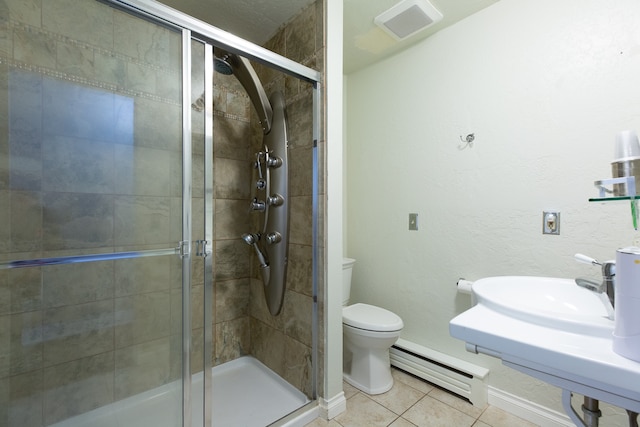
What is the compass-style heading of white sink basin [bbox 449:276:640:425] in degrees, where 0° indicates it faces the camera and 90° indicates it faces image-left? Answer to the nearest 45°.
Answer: approximately 45°

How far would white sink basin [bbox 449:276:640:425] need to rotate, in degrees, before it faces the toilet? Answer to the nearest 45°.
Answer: approximately 90° to its right

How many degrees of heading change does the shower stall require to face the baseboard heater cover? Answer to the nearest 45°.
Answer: approximately 45° to its left

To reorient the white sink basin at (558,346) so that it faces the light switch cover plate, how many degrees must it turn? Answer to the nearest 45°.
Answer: approximately 90° to its right

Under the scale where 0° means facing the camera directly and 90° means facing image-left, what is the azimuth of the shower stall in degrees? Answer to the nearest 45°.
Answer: approximately 315°
